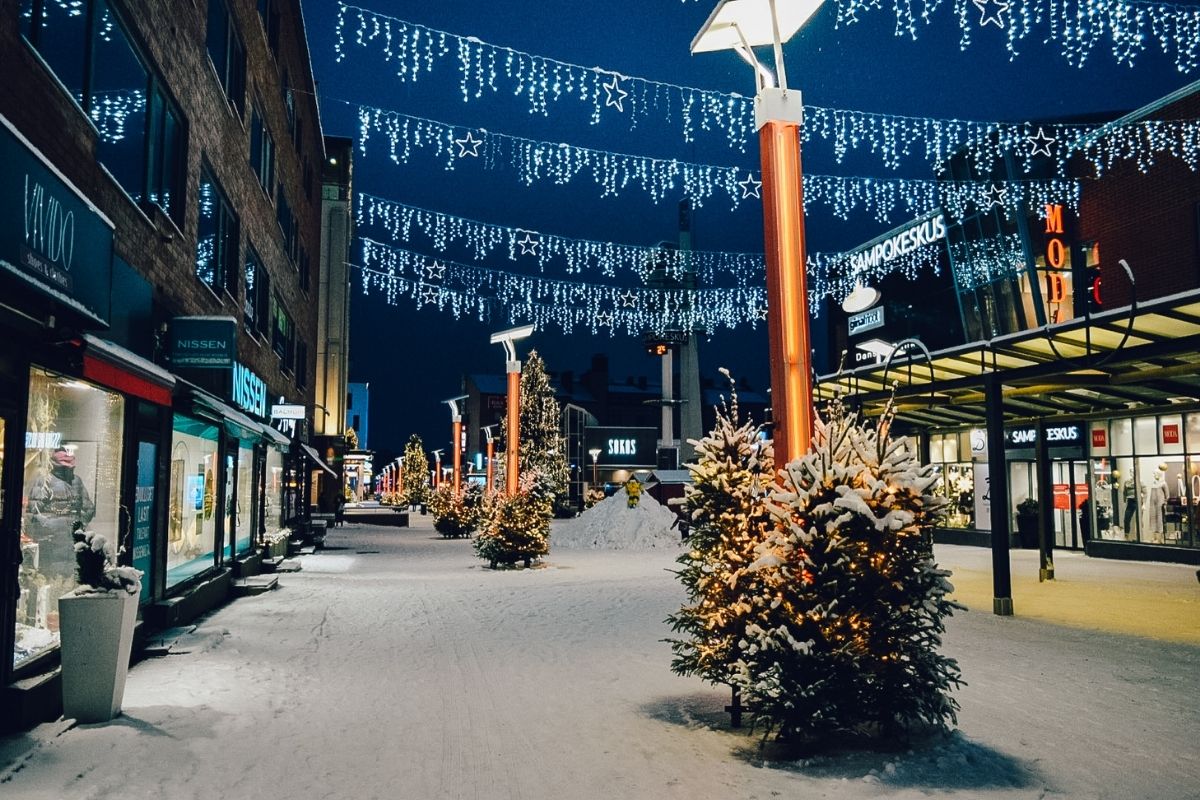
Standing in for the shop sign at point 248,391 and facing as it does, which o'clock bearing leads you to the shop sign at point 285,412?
the shop sign at point 285,412 is roughly at 8 o'clock from the shop sign at point 248,391.

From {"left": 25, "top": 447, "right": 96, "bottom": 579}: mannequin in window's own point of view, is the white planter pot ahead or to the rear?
ahead

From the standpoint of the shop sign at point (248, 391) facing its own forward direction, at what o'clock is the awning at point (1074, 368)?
The awning is roughly at 12 o'clock from the shop sign.

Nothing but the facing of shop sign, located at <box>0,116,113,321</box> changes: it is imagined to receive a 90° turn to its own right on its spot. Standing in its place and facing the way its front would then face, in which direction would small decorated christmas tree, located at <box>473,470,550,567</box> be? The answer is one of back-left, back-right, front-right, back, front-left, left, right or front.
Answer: back

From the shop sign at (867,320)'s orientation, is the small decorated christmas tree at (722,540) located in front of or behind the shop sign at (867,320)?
in front

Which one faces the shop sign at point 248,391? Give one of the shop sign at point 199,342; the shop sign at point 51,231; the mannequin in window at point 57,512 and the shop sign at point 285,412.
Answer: the shop sign at point 285,412

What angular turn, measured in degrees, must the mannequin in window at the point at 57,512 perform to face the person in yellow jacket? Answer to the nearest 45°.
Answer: approximately 90° to its left

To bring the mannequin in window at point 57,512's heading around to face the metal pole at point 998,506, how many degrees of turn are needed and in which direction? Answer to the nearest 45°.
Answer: approximately 45° to its left

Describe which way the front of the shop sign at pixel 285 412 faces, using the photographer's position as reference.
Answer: facing the viewer

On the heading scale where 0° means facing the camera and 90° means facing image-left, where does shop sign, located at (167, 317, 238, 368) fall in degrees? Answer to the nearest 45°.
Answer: approximately 0°

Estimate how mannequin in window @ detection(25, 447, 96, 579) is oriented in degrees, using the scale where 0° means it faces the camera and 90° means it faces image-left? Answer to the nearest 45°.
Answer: approximately 315°

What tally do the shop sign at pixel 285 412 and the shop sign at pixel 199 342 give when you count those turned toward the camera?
2

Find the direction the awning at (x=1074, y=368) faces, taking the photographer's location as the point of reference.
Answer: facing the viewer and to the left of the viewer

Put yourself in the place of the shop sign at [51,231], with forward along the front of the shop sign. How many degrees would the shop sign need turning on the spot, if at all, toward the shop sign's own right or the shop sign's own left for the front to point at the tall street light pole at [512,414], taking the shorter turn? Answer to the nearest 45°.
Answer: approximately 90° to the shop sign's own left

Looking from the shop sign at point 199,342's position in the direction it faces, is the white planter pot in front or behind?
in front

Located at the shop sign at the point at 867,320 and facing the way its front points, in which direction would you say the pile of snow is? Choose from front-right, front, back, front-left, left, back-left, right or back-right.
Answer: front

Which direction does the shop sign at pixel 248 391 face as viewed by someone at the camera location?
facing the viewer and to the right of the viewer

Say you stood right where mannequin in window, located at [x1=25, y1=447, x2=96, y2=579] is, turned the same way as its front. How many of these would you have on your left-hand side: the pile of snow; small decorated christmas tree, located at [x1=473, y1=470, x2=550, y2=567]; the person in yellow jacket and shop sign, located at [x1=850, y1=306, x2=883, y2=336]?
4

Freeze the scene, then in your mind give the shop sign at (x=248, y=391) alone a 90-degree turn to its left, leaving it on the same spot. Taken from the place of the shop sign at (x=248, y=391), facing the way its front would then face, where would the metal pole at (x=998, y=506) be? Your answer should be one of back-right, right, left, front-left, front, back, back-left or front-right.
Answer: right
